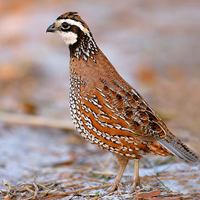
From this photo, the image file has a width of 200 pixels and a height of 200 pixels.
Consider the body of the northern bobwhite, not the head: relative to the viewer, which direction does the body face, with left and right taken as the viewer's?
facing to the left of the viewer
